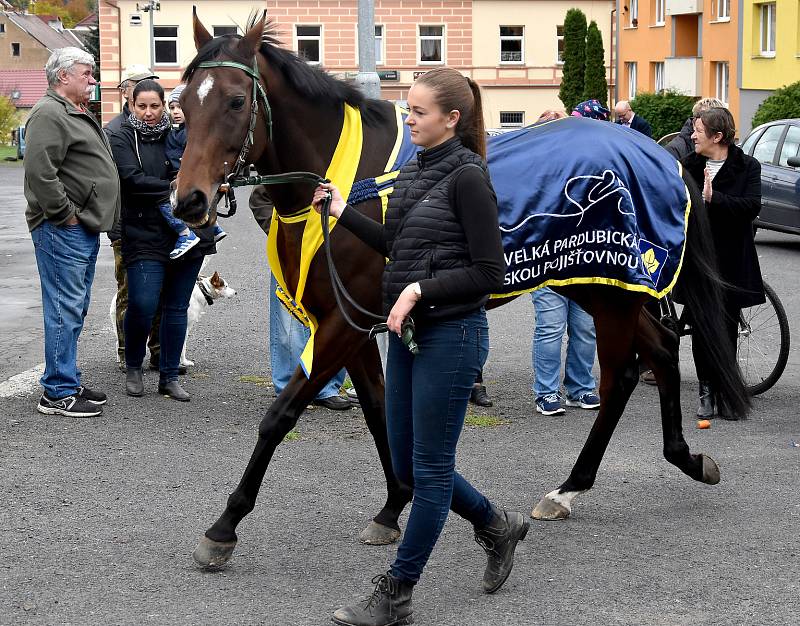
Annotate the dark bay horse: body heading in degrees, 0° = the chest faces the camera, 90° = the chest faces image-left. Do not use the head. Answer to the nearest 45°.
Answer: approximately 45°

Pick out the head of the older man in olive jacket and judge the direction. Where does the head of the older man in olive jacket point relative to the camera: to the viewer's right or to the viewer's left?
to the viewer's right

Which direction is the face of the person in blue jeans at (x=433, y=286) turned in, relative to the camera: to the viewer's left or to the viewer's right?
to the viewer's left

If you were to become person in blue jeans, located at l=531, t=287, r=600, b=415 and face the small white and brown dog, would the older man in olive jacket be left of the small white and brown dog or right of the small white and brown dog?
left

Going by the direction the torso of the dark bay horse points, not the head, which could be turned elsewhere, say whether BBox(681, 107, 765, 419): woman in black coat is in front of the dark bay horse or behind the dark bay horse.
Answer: behind

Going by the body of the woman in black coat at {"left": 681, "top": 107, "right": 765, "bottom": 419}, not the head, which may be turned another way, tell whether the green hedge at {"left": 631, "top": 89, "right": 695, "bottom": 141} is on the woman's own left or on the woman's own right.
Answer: on the woman's own right

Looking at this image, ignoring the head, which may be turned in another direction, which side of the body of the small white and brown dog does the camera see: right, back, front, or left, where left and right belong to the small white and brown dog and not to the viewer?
right
